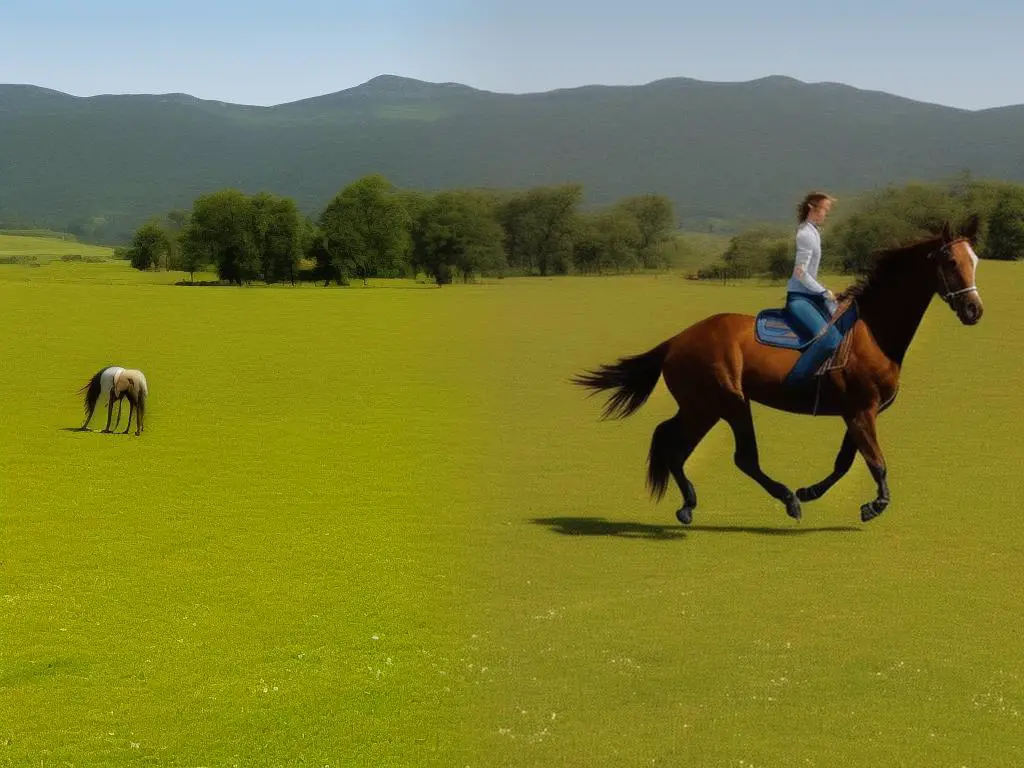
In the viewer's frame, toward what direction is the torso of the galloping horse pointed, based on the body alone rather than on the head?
to the viewer's right

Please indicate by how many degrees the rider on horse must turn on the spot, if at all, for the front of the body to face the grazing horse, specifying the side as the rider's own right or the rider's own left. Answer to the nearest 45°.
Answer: approximately 135° to the rider's own left

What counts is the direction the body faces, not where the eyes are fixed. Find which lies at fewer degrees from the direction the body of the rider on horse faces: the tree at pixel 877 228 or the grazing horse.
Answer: the tree

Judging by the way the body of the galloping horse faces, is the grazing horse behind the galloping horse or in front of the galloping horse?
behind

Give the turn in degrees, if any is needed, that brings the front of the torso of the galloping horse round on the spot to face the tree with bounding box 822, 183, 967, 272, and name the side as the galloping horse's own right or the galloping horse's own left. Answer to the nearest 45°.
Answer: approximately 90° to the galloping horse's own left

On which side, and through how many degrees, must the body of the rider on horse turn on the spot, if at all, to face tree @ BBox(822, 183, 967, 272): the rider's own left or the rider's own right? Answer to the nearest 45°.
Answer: approximately 90° to the rider's own left

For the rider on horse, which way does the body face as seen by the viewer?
to the viewer's right

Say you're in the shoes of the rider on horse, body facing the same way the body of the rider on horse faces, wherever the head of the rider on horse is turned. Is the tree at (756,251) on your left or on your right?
on your left
